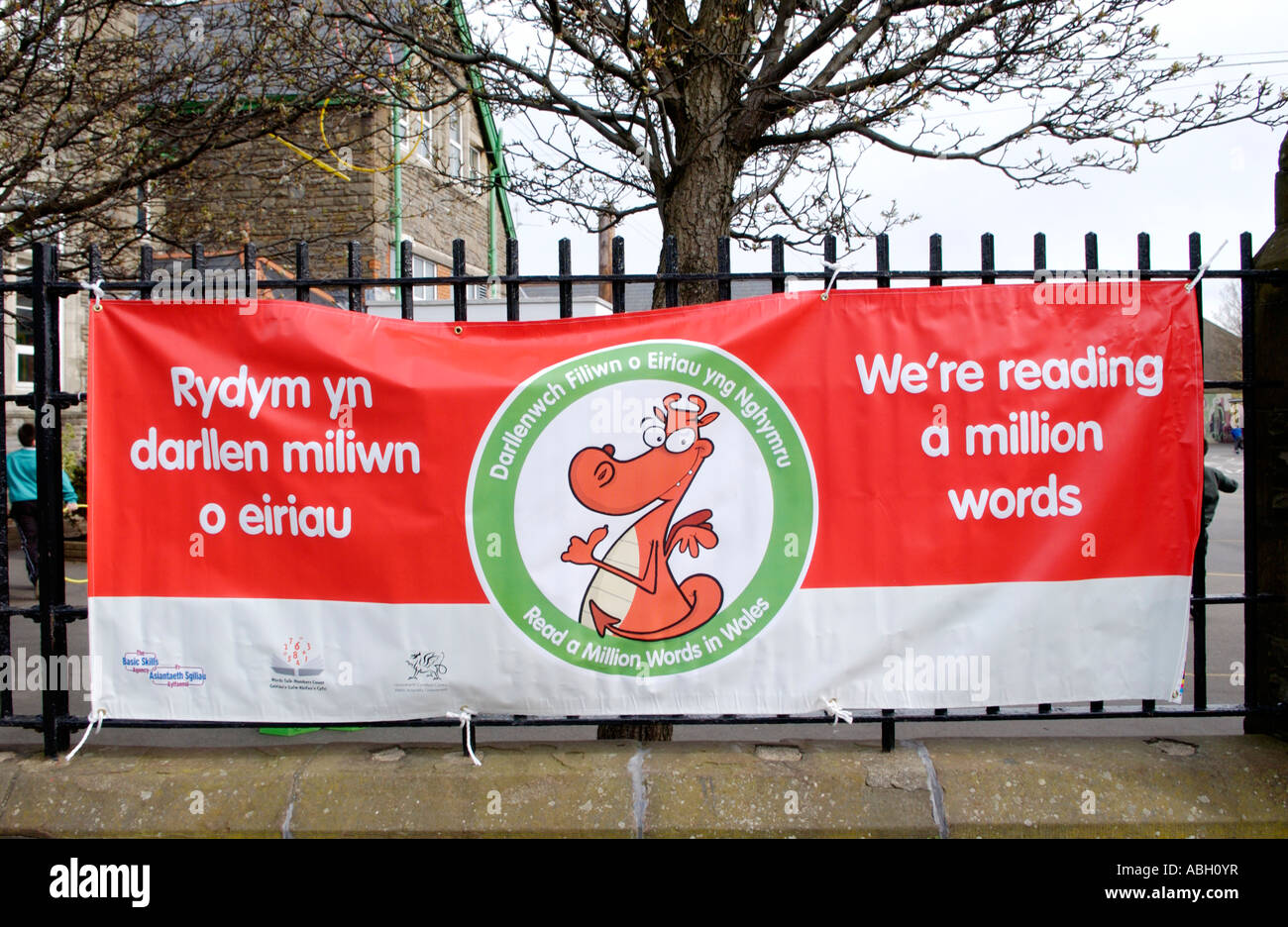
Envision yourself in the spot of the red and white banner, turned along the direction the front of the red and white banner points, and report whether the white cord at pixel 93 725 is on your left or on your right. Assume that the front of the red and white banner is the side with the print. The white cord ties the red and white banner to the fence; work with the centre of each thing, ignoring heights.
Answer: on your right
